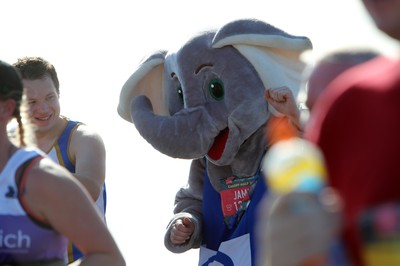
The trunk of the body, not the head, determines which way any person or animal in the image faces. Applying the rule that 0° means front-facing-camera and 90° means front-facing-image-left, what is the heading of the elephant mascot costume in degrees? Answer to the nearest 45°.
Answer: approximately 45°
